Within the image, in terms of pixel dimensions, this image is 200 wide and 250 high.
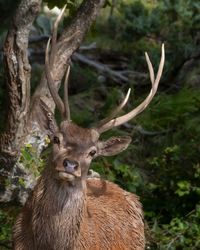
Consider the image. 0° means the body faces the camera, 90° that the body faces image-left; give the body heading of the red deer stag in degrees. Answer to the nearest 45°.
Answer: approximately 45°
